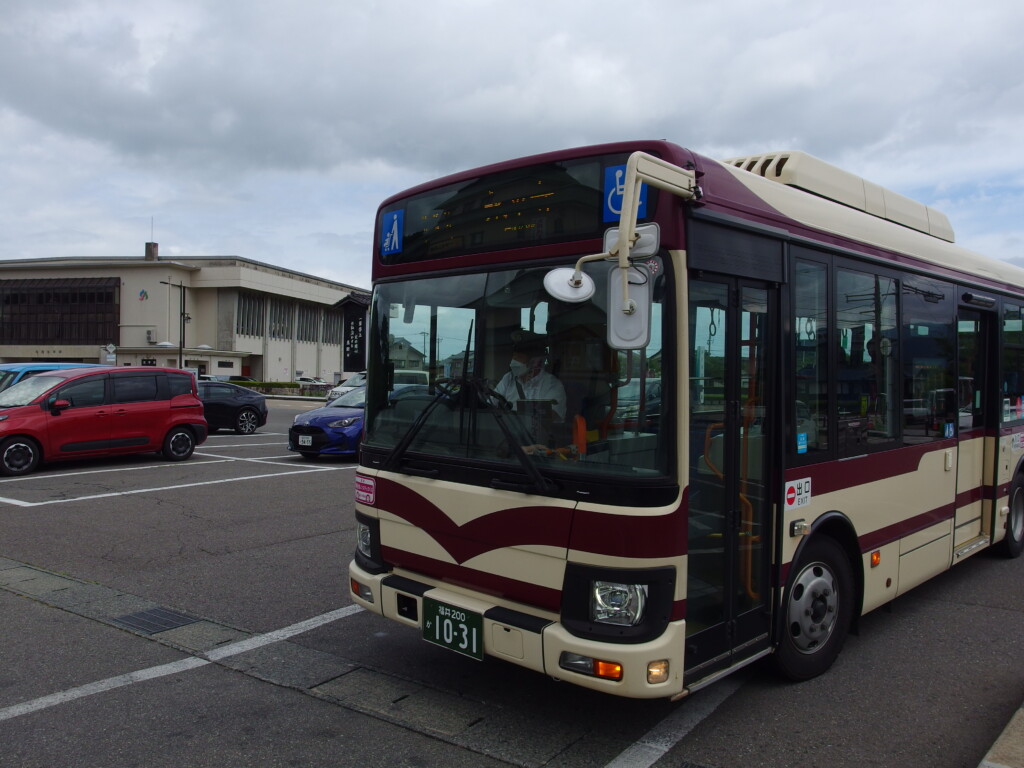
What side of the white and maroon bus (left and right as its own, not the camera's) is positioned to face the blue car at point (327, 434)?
right

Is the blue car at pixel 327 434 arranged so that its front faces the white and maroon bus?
no

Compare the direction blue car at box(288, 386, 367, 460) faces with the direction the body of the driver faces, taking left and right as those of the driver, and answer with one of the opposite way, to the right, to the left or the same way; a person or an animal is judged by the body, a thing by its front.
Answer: the same way

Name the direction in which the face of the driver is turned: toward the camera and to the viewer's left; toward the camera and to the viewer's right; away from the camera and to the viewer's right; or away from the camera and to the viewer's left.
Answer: toward the camera and to the viewer's left

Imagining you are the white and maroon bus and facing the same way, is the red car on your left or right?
on your right

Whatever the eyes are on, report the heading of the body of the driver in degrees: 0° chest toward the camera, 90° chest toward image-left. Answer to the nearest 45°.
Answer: approximately 45°

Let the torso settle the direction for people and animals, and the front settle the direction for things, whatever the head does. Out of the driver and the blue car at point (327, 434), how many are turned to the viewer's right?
0

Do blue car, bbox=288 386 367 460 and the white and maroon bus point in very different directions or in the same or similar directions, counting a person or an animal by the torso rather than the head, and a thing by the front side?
same or similar directions

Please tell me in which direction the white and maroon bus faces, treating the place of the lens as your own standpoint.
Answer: facing the viewer and to the left of the viewer

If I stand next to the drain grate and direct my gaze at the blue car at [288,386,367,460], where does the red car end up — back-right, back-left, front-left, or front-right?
front-left

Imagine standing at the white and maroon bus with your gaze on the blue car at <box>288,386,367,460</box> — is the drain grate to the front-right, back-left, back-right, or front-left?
front-left

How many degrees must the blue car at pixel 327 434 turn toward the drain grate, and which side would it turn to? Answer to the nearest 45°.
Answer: approximately 45° to its left

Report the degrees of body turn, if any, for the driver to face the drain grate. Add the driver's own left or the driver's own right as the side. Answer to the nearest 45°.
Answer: approximately 90° to the driver's own right

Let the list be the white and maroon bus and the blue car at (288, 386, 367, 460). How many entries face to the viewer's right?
0

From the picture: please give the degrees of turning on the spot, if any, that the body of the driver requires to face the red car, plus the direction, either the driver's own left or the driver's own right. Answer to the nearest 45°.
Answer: approximately 90° to the driver's own right

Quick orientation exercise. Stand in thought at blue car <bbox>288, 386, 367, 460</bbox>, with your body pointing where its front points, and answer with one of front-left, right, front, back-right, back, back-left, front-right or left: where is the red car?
front-right

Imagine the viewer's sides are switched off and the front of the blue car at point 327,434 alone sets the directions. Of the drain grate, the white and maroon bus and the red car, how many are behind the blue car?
0
